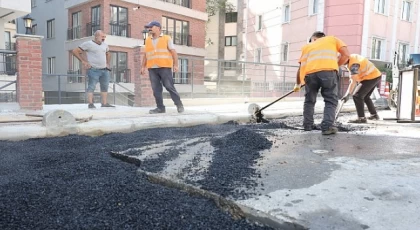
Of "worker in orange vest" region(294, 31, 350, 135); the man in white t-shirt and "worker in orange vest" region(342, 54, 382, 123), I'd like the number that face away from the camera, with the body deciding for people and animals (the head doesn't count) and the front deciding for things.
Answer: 1

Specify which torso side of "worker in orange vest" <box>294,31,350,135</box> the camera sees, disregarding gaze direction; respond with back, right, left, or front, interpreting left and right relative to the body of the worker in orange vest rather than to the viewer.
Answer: back

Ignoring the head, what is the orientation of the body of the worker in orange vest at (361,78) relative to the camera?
to the viewer's left

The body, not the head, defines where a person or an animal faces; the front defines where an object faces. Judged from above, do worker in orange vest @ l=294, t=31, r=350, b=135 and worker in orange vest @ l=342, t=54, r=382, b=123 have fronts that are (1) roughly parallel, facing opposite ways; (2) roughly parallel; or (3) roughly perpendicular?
roughly perpendicular

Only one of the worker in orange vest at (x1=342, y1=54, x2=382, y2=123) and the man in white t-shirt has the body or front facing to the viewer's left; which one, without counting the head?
the worker in orange vest

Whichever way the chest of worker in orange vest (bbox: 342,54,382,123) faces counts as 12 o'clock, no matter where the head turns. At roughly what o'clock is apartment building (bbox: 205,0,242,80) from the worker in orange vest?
The apartment building is roughly at 2 o'clock from the worker in orange vest.

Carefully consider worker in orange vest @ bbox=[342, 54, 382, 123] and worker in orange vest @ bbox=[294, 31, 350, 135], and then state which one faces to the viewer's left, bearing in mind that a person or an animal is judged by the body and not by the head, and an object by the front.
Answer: worker in orange vest @ bbox=[342, 54, 382, 123]

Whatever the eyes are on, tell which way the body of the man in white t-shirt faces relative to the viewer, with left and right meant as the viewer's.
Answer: facing the viewer and to the right of the viewer

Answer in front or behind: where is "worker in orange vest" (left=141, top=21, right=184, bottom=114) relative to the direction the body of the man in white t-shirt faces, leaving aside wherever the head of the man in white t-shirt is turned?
in front

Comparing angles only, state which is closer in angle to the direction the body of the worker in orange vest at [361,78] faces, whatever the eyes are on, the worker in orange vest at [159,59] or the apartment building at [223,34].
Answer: the worker in orange vest
